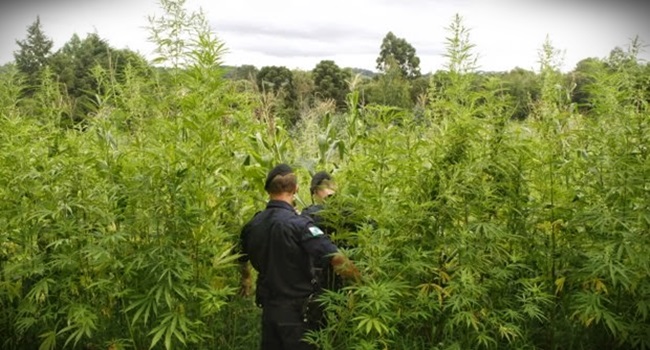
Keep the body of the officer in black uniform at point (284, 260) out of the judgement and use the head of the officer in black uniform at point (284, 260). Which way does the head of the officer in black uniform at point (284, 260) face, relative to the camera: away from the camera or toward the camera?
away from the camera

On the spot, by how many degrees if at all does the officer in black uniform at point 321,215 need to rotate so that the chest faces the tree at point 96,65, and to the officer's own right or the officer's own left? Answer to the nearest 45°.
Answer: approximately 135° to the officer's own left

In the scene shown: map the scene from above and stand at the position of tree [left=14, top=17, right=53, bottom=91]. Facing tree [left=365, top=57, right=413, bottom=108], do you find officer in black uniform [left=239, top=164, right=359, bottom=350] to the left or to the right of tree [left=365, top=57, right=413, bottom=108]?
right
